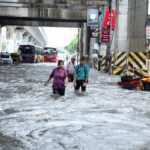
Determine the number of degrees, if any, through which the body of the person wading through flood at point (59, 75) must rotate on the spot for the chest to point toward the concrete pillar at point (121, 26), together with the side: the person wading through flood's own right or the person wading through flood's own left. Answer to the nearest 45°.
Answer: approximately 180°

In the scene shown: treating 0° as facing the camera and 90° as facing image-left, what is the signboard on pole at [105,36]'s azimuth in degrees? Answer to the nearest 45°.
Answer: approximately 0°

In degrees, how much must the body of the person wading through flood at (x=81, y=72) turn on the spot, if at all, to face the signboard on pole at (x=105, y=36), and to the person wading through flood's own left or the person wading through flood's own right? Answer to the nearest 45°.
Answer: approximately 180°

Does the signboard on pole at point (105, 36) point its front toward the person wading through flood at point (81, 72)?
yes

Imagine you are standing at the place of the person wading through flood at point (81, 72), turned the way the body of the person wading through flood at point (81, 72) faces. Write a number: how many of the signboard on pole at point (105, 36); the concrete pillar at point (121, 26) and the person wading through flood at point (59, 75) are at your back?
2

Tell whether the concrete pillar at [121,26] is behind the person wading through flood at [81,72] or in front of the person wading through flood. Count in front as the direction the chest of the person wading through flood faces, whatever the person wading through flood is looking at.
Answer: behind

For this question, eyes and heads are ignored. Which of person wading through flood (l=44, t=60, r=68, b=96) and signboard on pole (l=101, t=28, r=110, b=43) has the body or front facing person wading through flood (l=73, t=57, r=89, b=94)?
the signboard on pole
